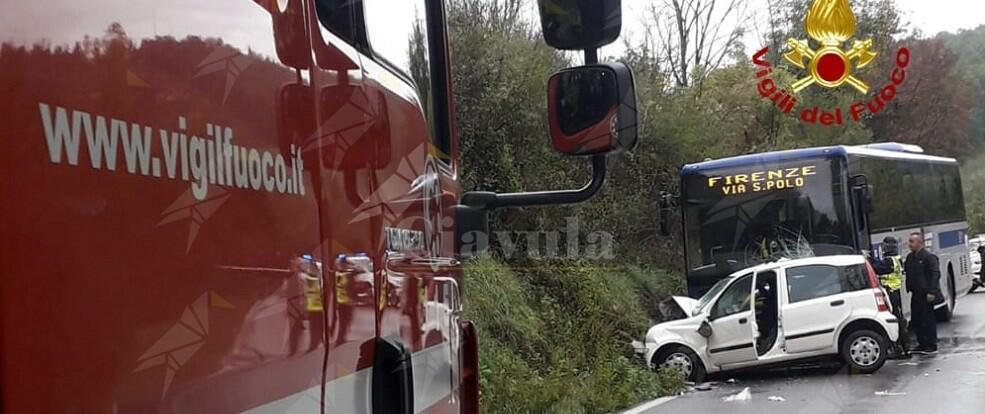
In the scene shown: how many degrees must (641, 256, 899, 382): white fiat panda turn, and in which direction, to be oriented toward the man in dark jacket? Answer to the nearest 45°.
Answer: approximately 135° to its right

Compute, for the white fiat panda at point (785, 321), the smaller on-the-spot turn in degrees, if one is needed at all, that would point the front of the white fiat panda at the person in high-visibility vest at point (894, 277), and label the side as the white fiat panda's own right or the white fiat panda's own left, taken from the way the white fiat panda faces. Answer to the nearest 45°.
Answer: approximately 135° to the white fiat panda's own right

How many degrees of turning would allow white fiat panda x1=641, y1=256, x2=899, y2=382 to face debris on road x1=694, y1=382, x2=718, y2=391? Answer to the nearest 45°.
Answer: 0° — it already faces it

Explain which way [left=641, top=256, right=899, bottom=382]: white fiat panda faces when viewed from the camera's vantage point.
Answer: facing to the left of the viewer

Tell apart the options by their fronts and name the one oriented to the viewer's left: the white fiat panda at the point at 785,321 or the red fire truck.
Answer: the white fiat panda

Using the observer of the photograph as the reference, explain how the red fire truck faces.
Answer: facing away from the viewer and to the right of the viewer

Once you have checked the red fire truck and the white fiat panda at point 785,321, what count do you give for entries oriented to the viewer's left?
1
